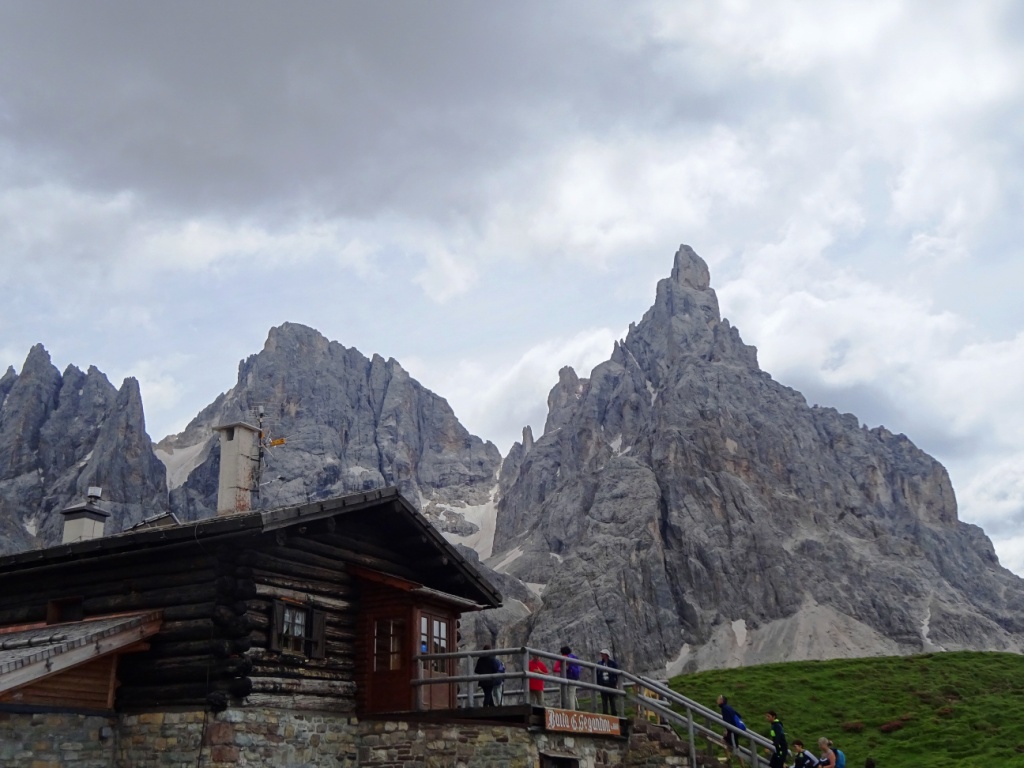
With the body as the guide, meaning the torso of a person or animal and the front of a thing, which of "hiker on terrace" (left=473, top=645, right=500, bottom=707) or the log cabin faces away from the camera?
the hiker on terrace

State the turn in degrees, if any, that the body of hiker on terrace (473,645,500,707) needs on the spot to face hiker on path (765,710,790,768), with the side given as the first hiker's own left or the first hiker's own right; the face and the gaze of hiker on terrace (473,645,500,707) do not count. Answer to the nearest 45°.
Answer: approximately 90° to the first hiker's own right

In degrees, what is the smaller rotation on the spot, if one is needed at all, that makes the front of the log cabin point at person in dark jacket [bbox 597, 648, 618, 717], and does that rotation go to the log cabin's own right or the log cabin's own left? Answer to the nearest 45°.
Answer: approximately 45° to the log cabin's own left

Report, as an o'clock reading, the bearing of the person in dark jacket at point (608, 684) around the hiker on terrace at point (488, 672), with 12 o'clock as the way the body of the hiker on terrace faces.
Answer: The person in dark jacket is roughly at 2 o'clock from the hiker on terrace.

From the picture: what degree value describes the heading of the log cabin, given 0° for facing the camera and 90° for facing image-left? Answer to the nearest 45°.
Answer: approximately 315°

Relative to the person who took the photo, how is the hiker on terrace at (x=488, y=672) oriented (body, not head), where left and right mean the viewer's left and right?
facing away from the viewer

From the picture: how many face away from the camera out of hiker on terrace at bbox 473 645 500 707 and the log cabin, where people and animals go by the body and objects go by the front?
1

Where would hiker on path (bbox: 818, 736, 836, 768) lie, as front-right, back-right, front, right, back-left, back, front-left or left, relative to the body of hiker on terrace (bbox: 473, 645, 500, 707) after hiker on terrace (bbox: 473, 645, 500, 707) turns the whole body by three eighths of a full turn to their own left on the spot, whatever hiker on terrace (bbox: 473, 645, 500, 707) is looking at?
back-left

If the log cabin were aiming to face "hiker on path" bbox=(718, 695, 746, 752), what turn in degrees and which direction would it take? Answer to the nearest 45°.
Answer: approximately 45° to its left
